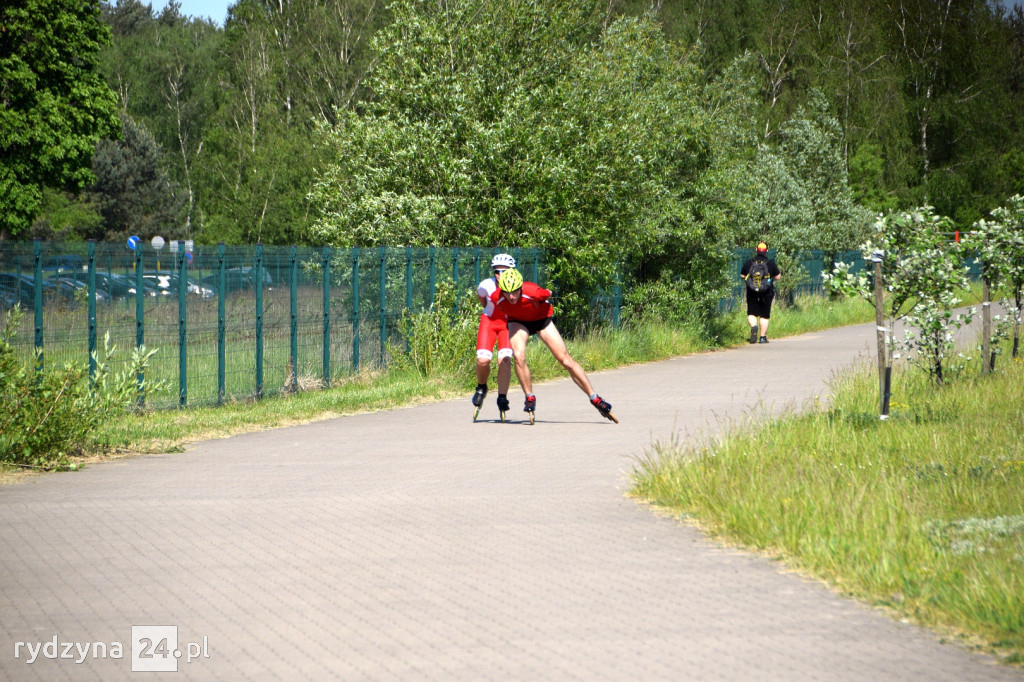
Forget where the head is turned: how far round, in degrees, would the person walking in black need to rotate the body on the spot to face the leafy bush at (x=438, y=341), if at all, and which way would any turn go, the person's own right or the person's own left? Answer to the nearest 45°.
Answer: approximately 135° to the person's own left

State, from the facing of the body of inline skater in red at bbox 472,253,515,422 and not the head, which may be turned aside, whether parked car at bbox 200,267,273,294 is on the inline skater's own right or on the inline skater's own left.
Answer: on the inline skater's own right

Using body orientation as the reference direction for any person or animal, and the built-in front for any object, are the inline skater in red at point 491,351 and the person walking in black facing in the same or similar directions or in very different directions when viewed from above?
very different directions

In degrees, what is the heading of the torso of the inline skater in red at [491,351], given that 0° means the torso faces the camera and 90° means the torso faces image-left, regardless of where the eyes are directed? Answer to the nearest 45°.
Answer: approximately 0°

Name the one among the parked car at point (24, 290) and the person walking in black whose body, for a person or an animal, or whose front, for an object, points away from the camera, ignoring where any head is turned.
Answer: the person walking in black

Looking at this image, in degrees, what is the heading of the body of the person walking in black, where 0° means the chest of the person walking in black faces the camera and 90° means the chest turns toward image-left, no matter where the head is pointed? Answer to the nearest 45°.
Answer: approximately 180°
